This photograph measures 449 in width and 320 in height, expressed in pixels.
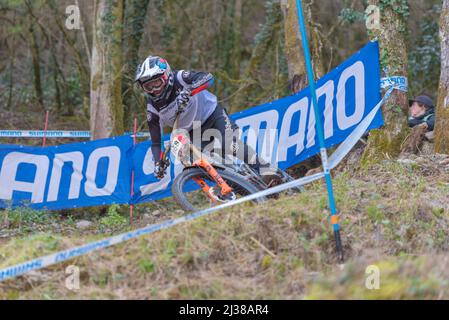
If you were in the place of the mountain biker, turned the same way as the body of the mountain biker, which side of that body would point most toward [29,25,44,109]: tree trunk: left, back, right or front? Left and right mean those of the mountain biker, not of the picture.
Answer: right

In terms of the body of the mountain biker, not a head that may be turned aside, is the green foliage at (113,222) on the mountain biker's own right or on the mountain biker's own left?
on the mountain biker's own right

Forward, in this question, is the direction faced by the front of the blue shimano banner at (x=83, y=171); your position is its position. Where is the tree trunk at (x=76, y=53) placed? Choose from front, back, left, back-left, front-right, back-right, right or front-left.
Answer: back

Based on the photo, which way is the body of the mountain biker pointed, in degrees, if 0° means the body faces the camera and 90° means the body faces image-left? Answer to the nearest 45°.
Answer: approximately 45°

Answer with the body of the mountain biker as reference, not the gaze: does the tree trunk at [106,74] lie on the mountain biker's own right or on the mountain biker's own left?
on the mountain biker's own right

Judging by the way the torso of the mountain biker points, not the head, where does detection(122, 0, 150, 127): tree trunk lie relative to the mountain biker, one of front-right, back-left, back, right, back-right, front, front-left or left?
back-right

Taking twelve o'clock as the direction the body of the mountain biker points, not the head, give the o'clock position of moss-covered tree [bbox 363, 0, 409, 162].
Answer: The moss-covered tree is roughly at 7 o'clock from the mountain biker.

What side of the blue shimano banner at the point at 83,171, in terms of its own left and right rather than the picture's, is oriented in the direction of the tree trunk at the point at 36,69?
back

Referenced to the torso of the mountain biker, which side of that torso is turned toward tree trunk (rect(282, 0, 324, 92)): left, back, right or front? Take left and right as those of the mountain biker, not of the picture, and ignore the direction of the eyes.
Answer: back
